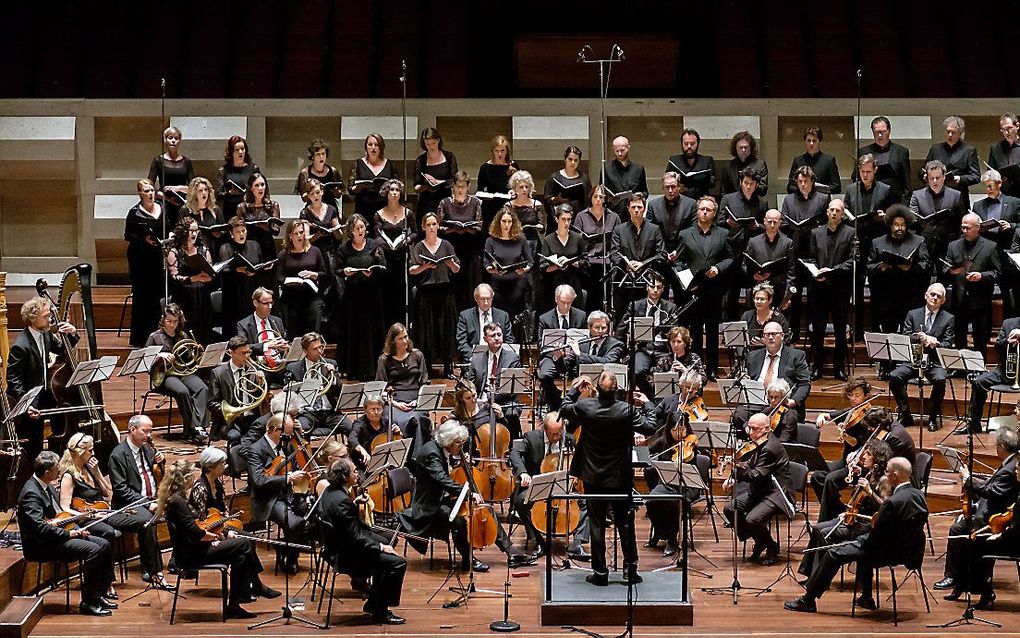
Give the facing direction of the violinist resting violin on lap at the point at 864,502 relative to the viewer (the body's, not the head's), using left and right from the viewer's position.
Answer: facing to the left of the viewer

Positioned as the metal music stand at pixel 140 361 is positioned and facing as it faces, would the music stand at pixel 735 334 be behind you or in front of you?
behind

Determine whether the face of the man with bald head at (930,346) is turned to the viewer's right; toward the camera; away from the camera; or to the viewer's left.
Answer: toward the camera

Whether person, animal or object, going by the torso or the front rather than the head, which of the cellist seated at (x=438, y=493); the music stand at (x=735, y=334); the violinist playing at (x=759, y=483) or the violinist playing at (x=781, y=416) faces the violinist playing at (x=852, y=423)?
the cellist seated

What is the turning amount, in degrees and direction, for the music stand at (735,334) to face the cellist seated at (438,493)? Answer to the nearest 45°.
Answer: approximately 135° to its left

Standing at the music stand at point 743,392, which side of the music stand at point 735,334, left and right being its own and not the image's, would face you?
back

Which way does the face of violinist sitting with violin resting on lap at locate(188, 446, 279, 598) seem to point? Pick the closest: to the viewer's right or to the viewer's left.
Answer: to the viewer's right

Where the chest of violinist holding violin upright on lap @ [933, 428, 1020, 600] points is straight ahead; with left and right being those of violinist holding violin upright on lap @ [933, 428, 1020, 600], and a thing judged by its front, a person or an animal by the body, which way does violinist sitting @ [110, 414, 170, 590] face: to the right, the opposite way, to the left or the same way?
the opposite way

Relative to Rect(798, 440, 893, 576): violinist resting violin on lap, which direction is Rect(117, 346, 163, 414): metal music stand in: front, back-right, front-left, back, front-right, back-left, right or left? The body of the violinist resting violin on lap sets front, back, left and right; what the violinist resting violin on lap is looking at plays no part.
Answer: front

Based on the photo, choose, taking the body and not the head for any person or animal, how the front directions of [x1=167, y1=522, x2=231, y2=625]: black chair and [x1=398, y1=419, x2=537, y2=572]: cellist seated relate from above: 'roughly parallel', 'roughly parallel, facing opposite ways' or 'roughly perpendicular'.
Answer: roughly parallel

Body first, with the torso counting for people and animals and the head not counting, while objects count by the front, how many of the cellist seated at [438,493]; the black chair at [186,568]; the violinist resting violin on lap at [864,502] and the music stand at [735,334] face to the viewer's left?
1

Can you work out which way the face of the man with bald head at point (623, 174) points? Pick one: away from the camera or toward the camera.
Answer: toward the camera

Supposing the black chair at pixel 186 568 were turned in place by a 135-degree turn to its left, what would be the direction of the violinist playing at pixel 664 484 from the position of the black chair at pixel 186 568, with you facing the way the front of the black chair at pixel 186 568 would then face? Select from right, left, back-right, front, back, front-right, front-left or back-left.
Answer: back-right

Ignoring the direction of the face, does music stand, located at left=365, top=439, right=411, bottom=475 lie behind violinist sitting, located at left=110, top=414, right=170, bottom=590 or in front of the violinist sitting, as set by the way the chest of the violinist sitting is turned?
in front

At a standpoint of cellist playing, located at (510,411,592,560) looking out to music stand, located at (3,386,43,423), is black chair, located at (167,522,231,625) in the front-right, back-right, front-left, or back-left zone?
front-left
